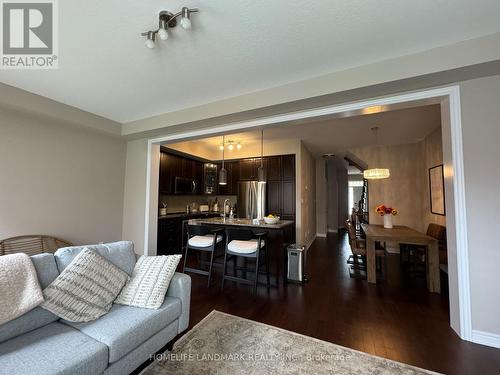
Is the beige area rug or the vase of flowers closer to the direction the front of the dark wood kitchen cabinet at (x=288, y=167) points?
the beige area rug

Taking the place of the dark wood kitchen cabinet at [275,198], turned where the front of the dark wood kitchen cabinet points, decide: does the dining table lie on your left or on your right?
on your left

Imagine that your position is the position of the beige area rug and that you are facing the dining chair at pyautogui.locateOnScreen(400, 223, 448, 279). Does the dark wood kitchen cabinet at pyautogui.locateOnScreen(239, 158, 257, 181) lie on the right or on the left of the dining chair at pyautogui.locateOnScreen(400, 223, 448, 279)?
left

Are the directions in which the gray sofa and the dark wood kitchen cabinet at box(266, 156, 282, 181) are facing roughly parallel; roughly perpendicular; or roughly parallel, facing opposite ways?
roughly perpendicular

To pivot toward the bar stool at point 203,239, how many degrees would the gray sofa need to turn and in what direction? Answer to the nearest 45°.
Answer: approximately 90° to its left

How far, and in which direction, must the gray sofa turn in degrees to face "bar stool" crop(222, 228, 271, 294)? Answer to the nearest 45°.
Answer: approximately 90° to its left

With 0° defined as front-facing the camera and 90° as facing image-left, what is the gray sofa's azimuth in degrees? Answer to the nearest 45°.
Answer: approximately 315°

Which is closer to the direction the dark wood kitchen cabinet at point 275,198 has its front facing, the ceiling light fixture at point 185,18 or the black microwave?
the ceiling light fixture
